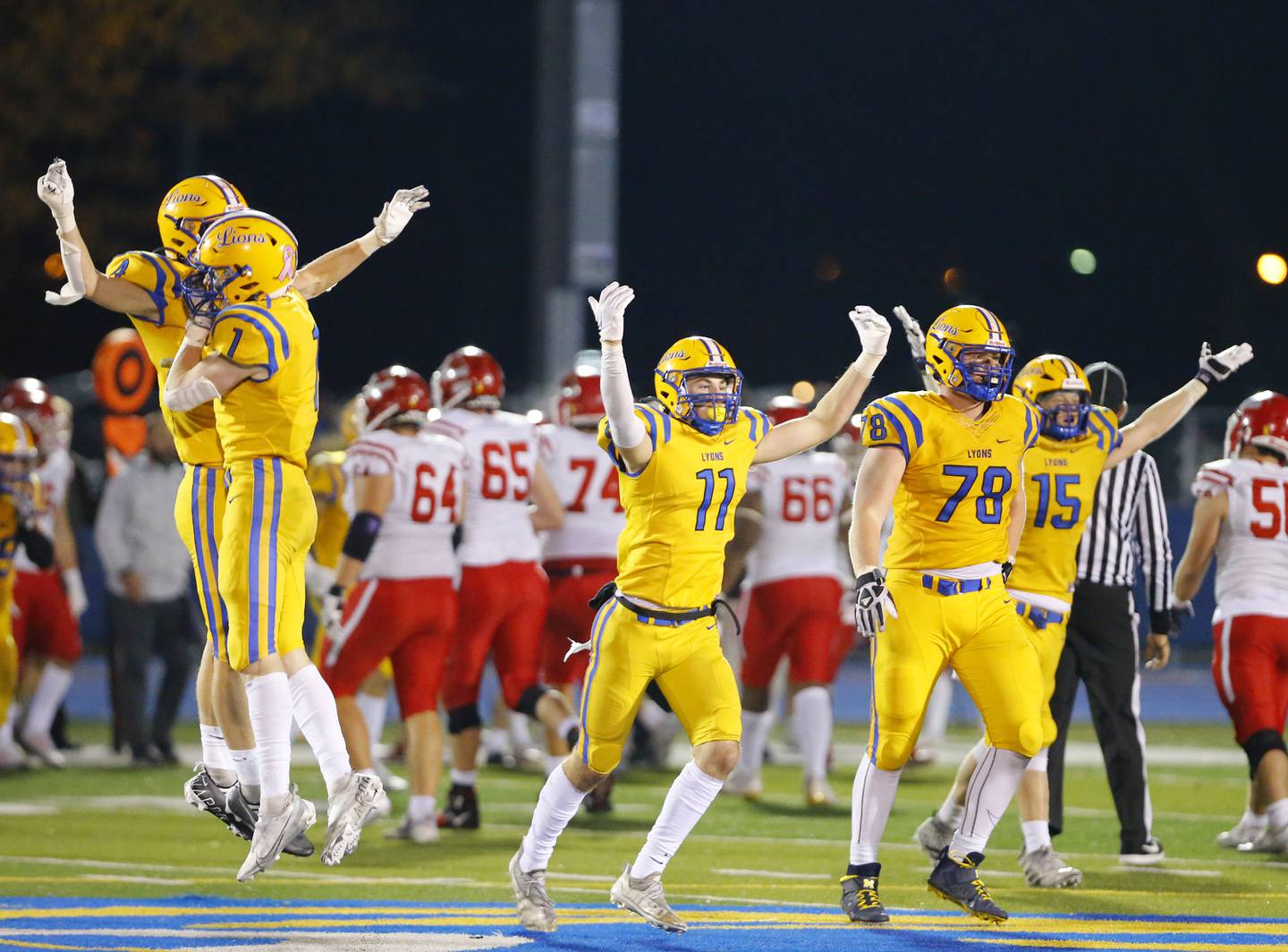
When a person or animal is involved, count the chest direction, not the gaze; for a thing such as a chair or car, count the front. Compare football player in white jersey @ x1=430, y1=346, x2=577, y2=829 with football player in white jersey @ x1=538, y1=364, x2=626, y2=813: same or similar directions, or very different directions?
same or similar directions

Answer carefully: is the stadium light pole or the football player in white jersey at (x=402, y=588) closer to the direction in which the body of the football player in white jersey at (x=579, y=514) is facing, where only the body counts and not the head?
the stadium light pole

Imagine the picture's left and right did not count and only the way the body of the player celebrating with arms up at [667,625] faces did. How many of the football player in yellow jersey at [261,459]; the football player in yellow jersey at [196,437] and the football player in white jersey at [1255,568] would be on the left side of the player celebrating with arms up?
1

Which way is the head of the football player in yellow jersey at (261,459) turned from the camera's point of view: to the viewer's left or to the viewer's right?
to the viewer's left

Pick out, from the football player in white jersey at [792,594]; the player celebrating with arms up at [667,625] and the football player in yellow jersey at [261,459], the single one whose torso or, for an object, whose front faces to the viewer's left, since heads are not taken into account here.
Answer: the football player in yellow jersey

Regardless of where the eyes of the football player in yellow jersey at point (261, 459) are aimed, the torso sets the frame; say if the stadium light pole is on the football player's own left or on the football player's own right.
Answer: on the football player's own right

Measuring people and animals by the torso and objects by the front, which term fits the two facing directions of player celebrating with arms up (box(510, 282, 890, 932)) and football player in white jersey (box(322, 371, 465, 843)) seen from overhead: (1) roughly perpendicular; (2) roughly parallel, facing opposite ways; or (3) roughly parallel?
roughly parallel, facing opposite ways

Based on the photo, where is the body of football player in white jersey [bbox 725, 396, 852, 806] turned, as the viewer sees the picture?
away from the camera
